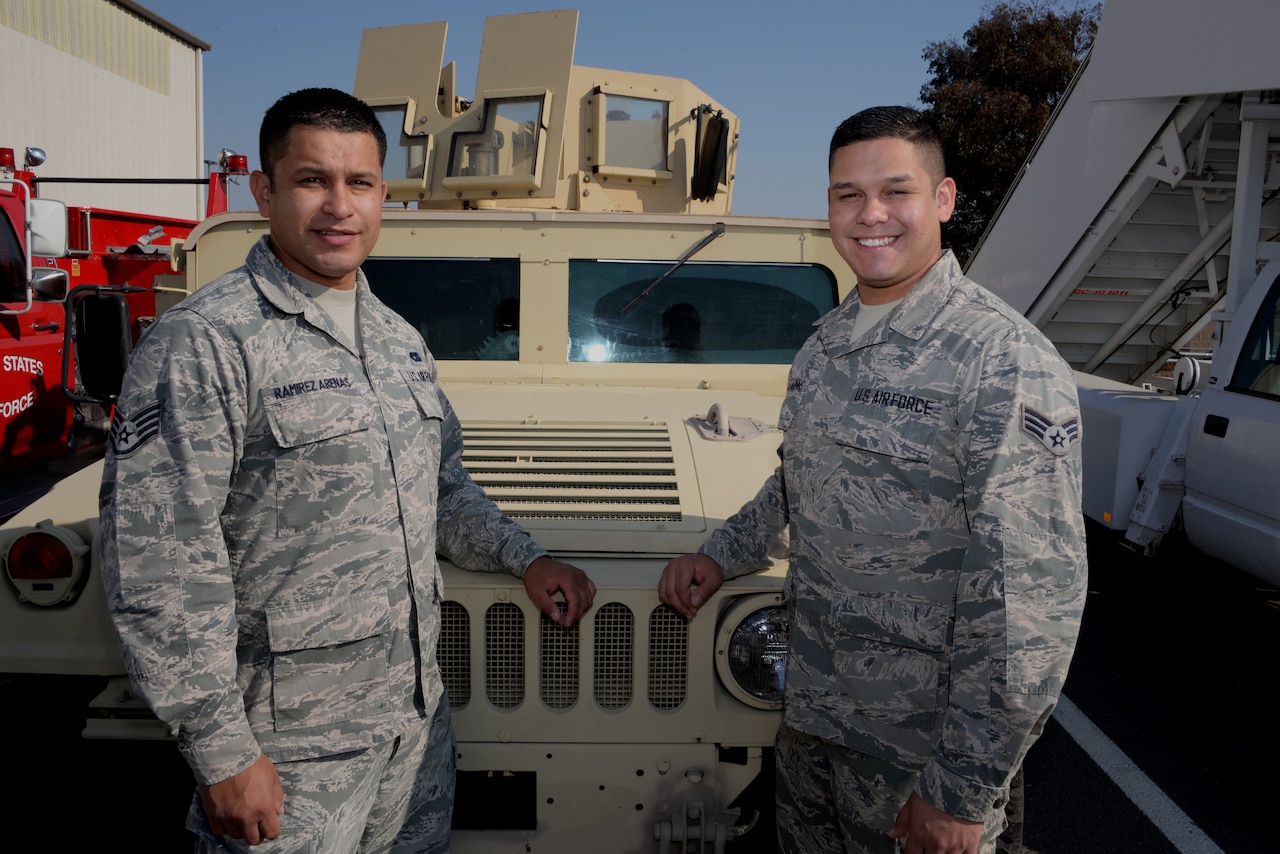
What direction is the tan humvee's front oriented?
toward the camera

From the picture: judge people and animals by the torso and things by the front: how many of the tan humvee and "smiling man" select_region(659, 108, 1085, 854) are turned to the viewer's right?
0

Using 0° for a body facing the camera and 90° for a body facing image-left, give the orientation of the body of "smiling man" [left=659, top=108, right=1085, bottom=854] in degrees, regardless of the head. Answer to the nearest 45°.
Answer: approximately 45°

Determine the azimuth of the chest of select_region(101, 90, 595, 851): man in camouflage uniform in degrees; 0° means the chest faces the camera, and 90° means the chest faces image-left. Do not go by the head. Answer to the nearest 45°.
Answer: approximately 315°

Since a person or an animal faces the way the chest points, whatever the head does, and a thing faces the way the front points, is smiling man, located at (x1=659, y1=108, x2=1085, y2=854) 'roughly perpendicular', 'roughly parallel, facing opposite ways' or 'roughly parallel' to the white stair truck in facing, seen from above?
roughly perpendicular

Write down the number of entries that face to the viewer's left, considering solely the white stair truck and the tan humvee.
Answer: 0

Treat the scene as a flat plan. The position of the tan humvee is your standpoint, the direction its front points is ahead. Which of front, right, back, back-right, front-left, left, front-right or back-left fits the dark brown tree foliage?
back-left

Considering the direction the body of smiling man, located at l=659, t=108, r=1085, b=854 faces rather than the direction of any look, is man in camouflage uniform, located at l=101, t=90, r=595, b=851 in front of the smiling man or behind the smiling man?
in front

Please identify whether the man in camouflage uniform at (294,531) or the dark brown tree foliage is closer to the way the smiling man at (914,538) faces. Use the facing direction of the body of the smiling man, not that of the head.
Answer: the man in camouflage uniform
